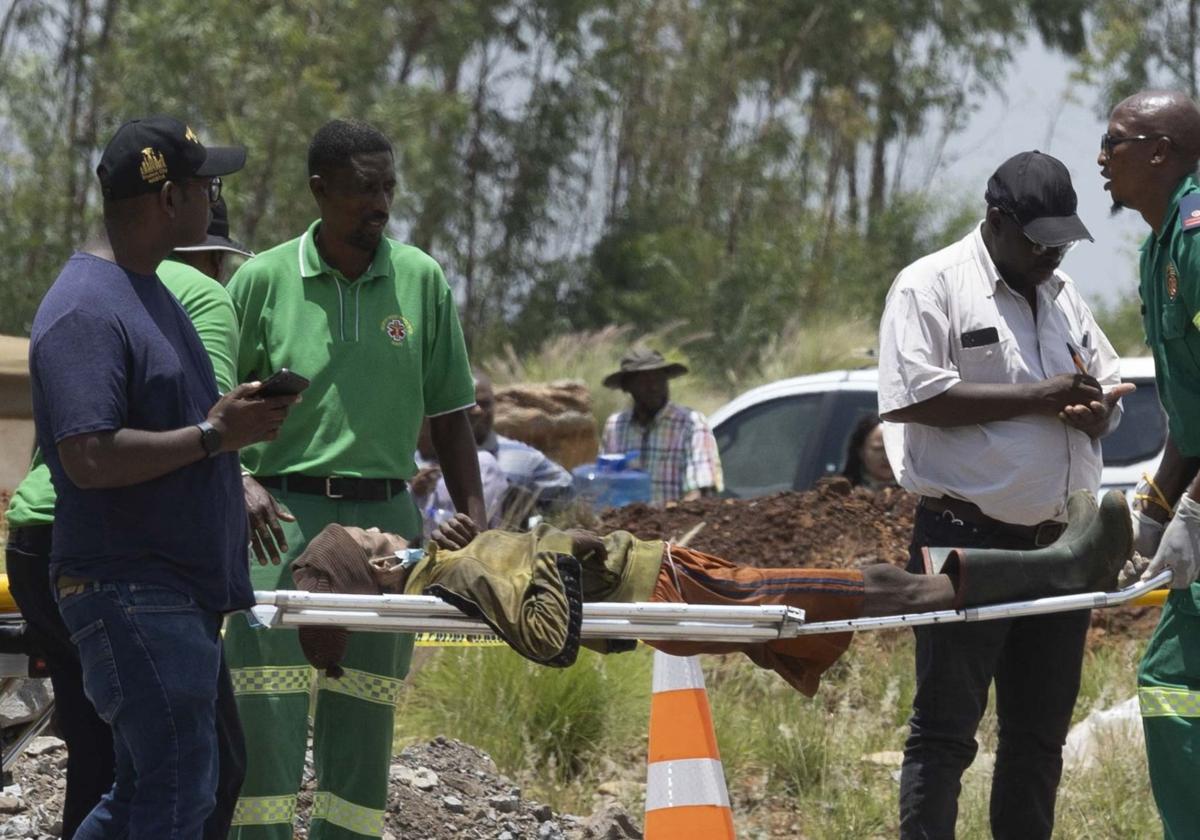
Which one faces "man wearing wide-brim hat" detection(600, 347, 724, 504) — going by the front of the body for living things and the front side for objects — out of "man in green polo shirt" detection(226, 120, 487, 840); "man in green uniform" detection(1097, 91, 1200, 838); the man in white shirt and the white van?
the white van

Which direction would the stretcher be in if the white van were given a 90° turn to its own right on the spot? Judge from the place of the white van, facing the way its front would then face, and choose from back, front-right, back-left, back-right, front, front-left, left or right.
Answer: back

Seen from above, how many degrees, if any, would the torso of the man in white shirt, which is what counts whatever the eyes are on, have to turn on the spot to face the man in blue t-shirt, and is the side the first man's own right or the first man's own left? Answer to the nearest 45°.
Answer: approximately 90° to the first man's own right

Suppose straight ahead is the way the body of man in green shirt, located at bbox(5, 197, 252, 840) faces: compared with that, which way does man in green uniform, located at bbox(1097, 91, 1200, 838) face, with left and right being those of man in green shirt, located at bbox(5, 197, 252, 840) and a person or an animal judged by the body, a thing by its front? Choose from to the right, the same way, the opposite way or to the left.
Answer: the opposite way

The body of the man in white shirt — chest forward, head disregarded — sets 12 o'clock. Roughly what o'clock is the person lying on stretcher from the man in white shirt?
The person lying on stretcher is roughly at 3 o'clock from the man in white shirt.

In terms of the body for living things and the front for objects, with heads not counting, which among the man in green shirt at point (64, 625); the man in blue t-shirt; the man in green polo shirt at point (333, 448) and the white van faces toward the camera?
the man in green polo shirt

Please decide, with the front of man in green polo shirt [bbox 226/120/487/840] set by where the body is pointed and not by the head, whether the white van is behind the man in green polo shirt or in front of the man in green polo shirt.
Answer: behind

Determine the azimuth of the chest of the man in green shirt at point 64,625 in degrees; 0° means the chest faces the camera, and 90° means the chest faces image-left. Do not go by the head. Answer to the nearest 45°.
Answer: approximately 270°

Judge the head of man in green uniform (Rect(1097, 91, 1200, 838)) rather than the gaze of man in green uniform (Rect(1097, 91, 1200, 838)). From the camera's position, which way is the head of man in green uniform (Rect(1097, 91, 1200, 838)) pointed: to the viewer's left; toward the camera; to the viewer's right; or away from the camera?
to the viewer's left

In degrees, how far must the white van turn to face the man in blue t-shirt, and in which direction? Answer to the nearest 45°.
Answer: approximately 90° to its left

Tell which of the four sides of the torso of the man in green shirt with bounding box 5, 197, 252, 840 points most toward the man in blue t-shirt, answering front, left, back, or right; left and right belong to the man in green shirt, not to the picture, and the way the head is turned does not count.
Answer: right

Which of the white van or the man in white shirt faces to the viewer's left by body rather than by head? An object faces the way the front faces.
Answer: the white van

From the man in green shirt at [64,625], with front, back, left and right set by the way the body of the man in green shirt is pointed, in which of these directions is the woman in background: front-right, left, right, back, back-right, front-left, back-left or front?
front-left

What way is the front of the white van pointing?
to the viewer's left

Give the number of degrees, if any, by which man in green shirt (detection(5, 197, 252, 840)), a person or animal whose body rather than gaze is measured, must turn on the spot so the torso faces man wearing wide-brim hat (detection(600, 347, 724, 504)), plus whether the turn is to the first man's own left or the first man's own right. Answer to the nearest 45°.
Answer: approximately 45° to the first man's own left
